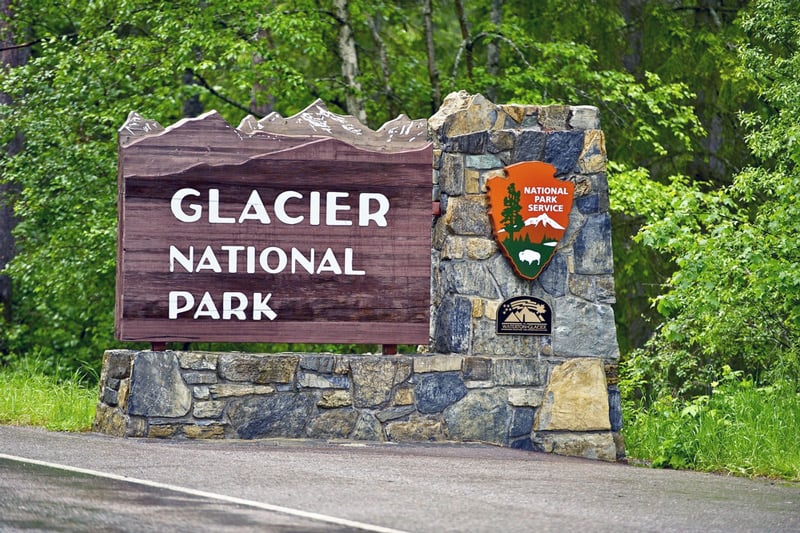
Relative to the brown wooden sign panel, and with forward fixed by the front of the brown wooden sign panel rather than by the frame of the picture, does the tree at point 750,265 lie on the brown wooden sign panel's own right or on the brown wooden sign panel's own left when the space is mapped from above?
on the brown wooden sign panel's own left

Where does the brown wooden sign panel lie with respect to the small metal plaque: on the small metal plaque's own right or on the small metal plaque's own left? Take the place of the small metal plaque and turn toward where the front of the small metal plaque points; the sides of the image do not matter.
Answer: on the small metal plaque's own right

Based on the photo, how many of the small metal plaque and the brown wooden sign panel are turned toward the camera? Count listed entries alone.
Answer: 2

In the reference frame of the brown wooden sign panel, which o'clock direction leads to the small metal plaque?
The small metal plaque is roughly at 9 o'clock from the brown wooden sign panel.

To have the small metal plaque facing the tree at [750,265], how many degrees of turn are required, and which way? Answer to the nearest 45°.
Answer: approximately 135° to its left

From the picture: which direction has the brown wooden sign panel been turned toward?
toward the camera

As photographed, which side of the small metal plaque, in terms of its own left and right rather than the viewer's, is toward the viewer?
front
